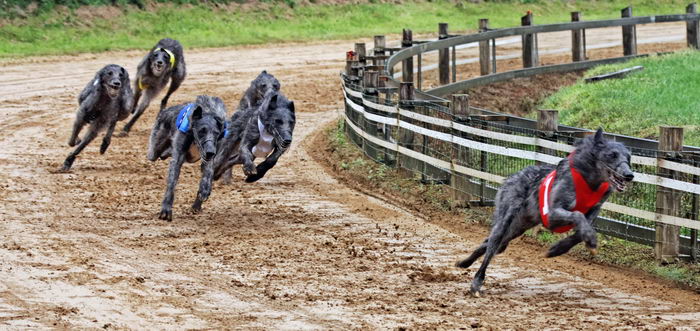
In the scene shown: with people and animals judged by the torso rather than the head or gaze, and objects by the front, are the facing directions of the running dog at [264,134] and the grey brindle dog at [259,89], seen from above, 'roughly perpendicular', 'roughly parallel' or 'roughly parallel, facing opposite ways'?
roughly parallel

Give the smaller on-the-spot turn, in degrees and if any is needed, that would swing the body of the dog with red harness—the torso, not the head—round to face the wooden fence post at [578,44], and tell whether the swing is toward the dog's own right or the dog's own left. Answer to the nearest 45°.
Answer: approximately 135° to the dog's own left

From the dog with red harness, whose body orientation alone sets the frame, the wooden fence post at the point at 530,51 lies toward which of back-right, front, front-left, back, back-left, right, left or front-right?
back-left

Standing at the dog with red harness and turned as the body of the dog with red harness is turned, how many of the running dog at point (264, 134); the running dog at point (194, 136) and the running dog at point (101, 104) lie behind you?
3

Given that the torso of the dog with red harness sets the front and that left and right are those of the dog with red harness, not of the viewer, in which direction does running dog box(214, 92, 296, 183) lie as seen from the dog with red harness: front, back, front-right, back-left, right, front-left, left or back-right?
back

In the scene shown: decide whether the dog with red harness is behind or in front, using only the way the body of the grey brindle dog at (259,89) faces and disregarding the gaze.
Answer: in front

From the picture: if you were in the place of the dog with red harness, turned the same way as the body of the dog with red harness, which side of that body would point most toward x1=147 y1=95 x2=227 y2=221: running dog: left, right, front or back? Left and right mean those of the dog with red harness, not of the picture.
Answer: back

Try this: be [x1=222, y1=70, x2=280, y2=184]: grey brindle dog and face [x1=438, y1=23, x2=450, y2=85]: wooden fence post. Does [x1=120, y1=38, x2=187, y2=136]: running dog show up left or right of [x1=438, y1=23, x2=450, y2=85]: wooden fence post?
left

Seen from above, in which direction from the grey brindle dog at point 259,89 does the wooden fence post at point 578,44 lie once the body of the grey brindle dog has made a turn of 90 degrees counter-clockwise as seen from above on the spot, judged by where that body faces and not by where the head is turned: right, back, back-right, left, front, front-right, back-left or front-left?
front

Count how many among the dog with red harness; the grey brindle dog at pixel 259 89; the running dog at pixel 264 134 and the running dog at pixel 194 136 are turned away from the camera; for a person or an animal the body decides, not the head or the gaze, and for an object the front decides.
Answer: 0

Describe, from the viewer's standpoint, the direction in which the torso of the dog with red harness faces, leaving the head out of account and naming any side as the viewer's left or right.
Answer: facing the viewer and to the right of the viewer
